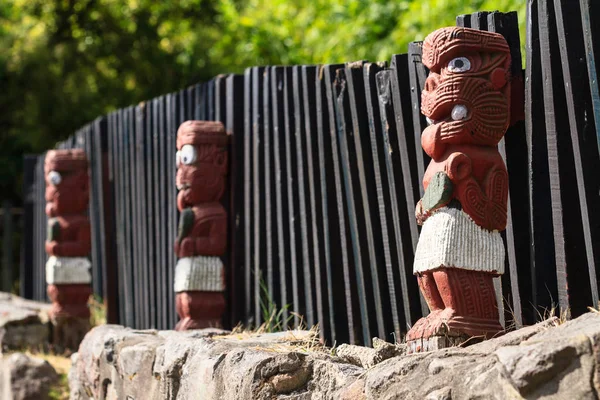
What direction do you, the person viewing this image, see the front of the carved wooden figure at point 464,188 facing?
facing the viewer and to the left of the viewer

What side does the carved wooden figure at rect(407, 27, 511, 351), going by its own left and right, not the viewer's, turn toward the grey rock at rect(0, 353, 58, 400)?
right

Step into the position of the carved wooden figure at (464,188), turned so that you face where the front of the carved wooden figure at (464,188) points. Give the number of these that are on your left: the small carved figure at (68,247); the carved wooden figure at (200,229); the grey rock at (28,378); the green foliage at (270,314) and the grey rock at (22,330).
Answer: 0

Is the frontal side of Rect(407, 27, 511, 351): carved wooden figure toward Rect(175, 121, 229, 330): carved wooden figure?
no

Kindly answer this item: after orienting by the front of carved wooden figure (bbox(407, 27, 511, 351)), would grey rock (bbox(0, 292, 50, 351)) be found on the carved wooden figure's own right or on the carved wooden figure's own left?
on the carved wooden figure's own right

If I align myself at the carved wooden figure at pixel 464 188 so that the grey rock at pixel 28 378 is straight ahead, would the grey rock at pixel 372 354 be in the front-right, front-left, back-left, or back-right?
front-left

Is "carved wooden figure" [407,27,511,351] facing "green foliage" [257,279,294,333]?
no

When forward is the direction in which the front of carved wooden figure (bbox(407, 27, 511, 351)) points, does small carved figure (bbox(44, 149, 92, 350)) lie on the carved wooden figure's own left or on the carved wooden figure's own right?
on the carved wooden figure's own right

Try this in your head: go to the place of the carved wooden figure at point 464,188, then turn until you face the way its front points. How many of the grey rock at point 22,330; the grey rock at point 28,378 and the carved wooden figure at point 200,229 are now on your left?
0
